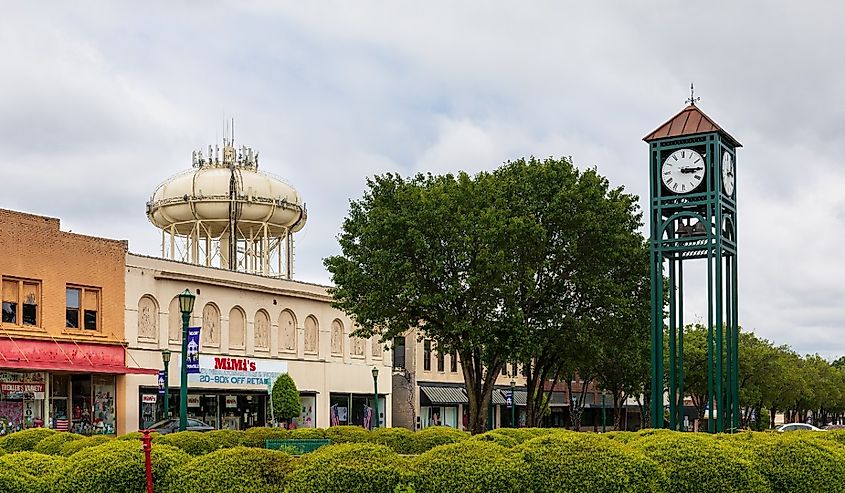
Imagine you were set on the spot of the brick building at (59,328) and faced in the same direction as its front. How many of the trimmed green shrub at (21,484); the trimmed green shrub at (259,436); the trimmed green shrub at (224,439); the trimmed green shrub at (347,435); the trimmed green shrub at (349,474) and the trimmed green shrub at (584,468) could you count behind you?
0

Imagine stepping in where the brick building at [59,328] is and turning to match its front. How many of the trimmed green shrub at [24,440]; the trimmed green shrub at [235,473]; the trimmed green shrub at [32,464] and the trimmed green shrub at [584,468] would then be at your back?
0

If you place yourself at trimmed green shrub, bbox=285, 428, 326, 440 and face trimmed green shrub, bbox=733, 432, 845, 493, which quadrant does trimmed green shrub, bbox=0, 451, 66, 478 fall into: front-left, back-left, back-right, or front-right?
front-right

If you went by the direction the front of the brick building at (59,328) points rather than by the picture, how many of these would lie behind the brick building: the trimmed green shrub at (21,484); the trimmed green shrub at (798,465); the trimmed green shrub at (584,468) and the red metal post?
0

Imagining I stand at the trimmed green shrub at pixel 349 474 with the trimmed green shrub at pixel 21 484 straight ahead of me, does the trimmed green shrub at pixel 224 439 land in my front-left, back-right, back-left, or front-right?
front-right

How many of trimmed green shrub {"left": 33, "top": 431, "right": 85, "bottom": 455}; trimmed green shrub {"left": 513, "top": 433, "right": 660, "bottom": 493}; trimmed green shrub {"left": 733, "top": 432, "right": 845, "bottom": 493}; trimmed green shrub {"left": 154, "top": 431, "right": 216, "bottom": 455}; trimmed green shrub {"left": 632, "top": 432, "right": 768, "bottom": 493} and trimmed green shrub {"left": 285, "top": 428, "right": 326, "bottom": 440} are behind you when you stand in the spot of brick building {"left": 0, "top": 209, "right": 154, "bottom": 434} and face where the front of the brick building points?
0

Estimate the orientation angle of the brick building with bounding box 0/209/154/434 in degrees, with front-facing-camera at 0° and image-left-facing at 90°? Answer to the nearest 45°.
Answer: approximately 315°

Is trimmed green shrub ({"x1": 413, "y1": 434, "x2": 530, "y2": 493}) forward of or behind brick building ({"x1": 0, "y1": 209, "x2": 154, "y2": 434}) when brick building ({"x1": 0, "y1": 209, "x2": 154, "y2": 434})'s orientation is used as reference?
forward

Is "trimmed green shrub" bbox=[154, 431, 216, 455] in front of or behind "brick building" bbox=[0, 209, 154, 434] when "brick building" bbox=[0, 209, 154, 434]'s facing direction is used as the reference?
in front
